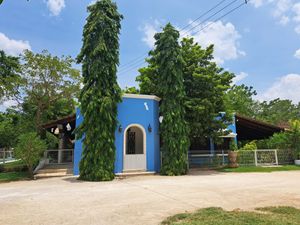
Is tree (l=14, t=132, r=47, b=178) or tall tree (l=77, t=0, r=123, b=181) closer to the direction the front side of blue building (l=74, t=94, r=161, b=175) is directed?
the tall tree

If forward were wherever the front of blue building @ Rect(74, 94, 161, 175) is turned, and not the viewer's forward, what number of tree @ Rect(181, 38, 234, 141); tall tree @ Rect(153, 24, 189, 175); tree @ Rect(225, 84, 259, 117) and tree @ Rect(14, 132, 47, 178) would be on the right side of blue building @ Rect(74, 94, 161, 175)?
1

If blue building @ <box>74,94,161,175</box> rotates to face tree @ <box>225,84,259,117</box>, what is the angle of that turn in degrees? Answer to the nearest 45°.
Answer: approximately 135° to its left

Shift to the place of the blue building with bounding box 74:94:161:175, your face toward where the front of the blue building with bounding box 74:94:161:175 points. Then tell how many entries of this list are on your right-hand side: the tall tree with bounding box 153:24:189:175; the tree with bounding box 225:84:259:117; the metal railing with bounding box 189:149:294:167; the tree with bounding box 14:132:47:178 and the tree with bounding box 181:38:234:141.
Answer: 1

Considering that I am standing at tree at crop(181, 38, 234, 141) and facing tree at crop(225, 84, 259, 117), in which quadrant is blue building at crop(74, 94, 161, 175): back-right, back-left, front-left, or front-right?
back-left

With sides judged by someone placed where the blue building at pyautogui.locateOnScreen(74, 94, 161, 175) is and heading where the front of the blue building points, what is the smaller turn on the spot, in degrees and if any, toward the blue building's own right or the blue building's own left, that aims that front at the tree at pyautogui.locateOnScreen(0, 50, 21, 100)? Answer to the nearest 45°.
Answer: approximately 135° to the blue building's own right

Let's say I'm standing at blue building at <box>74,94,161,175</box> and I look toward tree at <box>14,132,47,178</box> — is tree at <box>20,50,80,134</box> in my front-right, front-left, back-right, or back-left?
front-right

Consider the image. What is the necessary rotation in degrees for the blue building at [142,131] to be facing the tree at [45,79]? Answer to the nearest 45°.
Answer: approximately 135° to its right

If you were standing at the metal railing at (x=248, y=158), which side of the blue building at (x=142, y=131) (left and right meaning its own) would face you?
left

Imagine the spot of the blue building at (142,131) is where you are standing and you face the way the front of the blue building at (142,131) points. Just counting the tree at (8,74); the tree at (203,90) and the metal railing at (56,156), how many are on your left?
1

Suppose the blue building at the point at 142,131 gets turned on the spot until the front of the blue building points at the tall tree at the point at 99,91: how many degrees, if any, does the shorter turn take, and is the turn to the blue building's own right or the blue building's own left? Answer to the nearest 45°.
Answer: approximately 45° to the blue building's own right

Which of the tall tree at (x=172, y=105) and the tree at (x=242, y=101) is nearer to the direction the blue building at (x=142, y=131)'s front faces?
the tall tree

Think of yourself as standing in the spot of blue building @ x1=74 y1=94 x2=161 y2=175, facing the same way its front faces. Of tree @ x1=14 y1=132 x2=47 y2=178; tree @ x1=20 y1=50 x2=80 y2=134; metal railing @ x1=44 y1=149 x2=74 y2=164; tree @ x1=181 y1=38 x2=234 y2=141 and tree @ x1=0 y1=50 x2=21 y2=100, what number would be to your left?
1

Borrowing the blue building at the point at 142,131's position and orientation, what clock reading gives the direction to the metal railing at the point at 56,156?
The metal railing is roughly at 4 o'clock from the blue building.

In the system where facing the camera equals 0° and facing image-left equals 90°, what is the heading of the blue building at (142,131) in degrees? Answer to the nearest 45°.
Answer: approximately 0°
